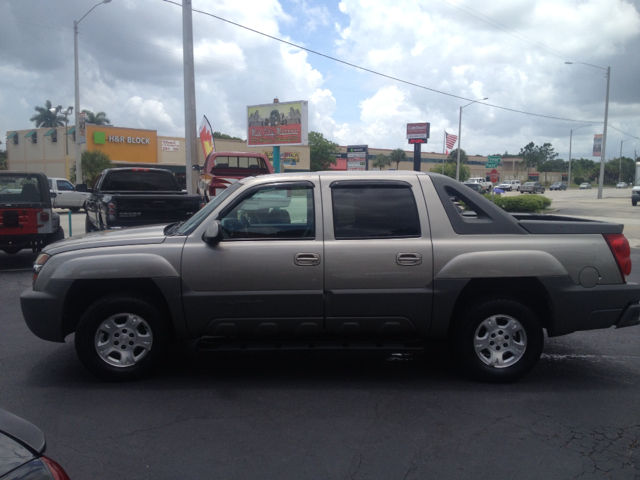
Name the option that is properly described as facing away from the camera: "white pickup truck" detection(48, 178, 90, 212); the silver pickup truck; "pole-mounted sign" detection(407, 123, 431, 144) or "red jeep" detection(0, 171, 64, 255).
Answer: the red jeep

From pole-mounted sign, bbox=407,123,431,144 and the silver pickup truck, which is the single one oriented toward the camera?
the pole-mounted sign

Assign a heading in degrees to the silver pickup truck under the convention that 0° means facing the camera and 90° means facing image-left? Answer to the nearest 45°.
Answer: approximately 90°

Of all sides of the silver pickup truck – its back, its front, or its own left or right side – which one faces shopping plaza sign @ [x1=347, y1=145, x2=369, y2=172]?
right

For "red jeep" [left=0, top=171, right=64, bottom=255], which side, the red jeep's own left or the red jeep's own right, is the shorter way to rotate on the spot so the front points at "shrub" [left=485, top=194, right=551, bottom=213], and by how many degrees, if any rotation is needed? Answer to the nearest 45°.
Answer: approximately 90° to the red jeep's own right

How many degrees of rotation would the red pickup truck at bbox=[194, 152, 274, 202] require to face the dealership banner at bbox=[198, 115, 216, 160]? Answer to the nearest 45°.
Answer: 0° — it already faces it

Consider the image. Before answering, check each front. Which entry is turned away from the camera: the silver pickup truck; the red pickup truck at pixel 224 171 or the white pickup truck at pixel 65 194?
the red pickup truck

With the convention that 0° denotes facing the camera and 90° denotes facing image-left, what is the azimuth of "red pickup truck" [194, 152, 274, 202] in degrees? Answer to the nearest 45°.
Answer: approximately 180°

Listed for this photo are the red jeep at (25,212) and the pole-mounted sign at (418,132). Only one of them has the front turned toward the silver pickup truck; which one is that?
the pole-mounted sign

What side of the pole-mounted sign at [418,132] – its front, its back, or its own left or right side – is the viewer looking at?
front

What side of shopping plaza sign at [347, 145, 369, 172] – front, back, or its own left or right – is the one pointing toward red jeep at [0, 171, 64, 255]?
front

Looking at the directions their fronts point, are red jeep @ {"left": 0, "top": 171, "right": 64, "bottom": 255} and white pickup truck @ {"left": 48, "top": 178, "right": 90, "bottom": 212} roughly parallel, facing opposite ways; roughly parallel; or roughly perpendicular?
roughly perpendicular

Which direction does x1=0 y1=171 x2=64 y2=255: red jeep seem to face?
away from the camera

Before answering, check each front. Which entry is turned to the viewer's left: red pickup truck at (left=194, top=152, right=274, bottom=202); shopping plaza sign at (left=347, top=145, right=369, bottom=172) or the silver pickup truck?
the silver pickup truck

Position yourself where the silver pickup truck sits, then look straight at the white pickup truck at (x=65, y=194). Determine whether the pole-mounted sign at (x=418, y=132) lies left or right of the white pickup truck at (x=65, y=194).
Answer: right
